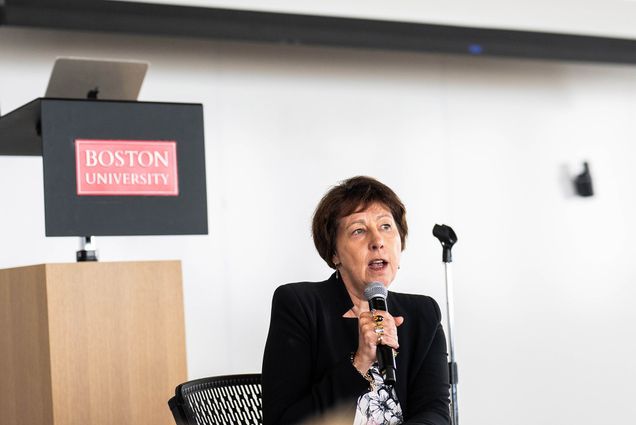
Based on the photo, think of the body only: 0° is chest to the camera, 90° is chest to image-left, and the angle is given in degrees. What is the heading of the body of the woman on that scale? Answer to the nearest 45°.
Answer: approximately 315°

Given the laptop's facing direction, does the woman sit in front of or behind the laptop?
behind

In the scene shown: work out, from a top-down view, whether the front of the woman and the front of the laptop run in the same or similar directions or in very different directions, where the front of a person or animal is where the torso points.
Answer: very different directions

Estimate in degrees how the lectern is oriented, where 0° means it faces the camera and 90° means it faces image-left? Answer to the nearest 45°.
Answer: approximately 315°

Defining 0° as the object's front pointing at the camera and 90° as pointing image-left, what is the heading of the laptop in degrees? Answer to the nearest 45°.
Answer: approximately 135°
